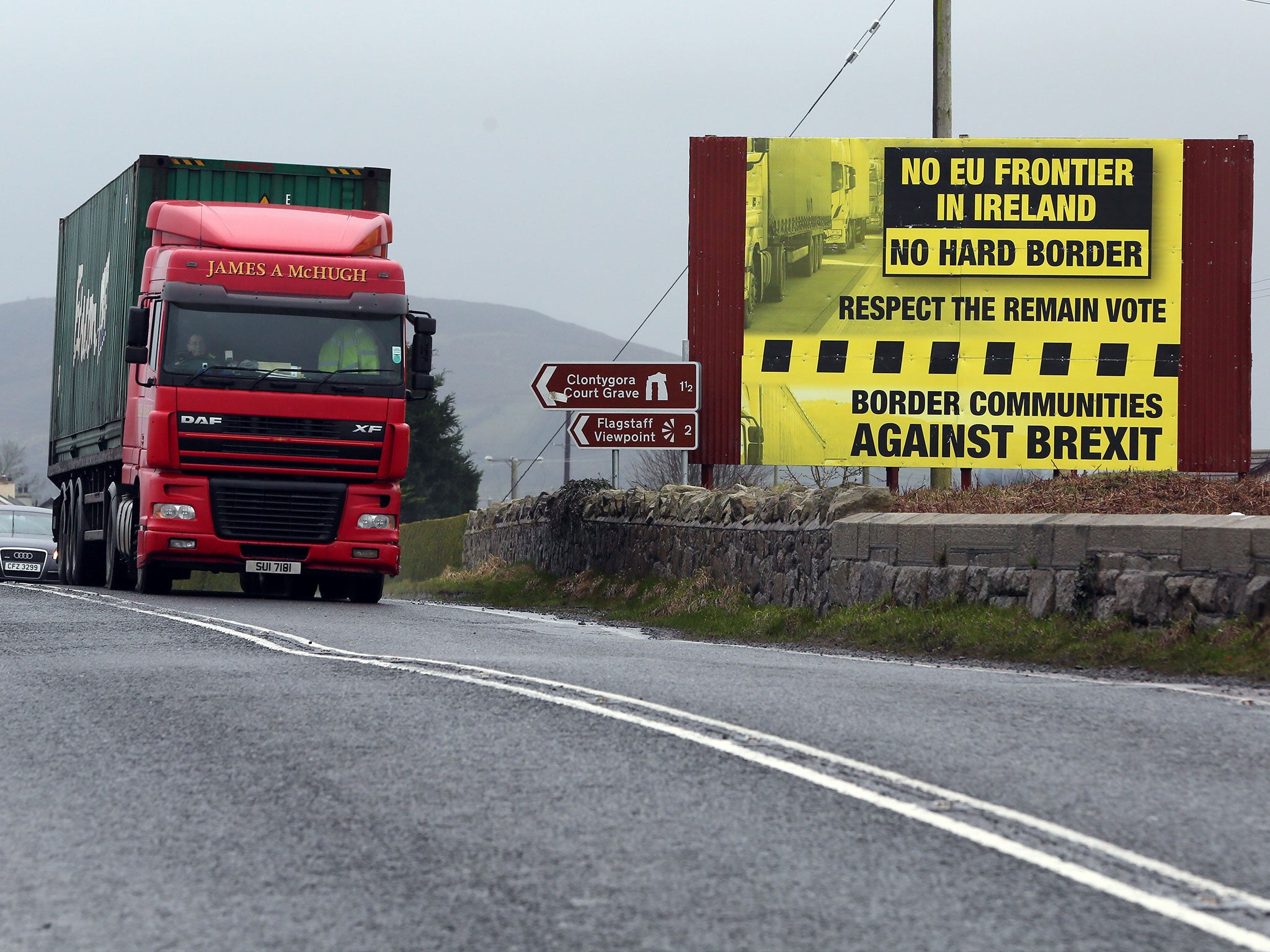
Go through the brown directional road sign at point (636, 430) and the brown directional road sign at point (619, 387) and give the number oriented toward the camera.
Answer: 2

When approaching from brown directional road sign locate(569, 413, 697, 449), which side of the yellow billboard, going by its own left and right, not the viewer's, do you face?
right

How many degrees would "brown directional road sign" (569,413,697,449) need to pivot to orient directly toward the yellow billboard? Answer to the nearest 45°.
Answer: approximately 90° to its left

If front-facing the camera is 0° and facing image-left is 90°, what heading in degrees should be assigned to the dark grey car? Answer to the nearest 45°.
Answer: approximately 0°

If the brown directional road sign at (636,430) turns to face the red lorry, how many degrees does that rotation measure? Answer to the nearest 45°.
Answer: approximately 45° to its right

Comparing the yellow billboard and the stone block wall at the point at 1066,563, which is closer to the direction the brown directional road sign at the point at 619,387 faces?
the stone block wall

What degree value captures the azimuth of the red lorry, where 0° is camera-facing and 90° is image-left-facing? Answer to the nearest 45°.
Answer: approximately 0°

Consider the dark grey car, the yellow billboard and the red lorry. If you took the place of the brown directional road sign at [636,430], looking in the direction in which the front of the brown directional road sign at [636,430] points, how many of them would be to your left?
1

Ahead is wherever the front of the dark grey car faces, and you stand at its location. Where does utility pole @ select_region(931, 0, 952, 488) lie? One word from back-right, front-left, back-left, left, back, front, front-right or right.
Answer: front-left

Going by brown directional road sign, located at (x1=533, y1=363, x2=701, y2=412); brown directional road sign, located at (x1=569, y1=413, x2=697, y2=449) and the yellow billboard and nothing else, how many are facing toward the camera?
3

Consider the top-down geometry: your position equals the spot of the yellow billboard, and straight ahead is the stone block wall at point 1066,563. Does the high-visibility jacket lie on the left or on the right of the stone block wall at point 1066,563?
right
